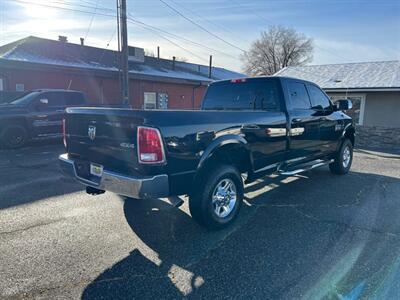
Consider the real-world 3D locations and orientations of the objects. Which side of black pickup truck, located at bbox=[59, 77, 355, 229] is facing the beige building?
front

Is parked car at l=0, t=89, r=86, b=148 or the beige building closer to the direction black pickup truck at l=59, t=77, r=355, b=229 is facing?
the beige building

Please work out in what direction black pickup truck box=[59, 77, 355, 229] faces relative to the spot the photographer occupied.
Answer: facing away from the viewer and to the right of the viewer

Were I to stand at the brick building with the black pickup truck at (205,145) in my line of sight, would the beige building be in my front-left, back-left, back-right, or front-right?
front-left

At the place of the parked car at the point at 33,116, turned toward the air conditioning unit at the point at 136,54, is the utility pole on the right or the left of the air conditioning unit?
right

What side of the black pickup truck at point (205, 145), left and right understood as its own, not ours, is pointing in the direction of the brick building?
left

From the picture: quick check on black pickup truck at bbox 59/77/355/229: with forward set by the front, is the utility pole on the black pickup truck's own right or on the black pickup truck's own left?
on the black pickup truck's own left

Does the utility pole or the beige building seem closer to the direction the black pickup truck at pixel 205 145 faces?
the beige building

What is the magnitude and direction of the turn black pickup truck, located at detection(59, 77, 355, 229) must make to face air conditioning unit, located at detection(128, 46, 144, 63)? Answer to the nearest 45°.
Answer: approximately 45° to its left

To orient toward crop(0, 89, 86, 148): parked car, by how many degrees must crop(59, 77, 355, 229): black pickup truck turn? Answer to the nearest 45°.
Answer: approximately 90° to its left
